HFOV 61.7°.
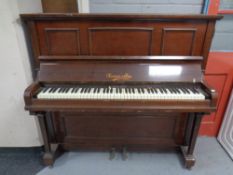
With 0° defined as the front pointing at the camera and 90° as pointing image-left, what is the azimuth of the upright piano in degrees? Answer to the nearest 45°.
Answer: approximately 0°
